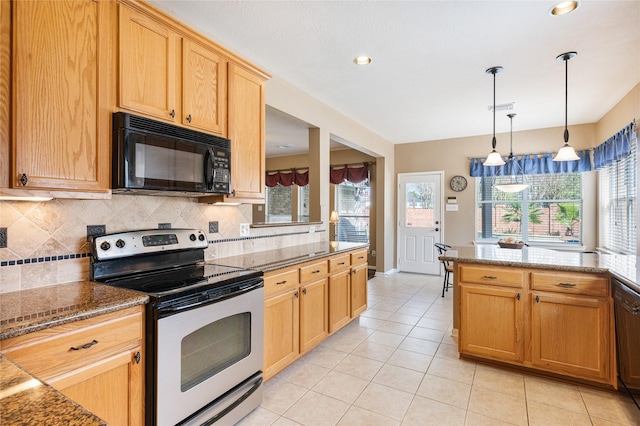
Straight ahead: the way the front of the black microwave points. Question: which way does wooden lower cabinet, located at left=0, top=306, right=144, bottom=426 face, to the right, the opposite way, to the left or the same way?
the same way

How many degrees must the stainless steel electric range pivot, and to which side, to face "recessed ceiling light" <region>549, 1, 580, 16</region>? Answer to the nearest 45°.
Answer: approximately 45° to its left

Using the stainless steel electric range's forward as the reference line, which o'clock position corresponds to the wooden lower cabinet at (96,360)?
The wooden lower cabinet is roughly at 3 o'clock from the stainless steel electric range.

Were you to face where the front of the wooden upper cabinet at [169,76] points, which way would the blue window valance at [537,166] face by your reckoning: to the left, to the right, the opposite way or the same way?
to the right

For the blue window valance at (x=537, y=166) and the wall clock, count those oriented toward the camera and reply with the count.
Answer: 2

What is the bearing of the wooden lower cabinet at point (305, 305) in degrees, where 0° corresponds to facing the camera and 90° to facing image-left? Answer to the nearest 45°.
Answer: approximately 315°

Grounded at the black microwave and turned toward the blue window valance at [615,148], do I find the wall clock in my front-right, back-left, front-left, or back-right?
front-left

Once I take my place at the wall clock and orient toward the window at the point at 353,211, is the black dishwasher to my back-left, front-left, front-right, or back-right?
back-left

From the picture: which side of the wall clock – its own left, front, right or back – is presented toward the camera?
front

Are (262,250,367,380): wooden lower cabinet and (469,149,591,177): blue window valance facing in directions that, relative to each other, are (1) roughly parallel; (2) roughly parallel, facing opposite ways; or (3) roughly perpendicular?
roughly perpendicular
